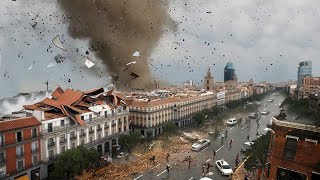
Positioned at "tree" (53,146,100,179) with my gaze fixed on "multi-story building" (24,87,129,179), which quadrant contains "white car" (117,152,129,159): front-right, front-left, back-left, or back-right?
front-right

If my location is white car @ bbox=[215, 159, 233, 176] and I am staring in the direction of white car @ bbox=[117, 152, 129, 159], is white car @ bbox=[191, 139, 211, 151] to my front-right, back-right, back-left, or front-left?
front-right

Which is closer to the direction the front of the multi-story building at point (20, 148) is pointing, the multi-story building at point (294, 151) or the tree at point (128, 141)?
the multi-story building

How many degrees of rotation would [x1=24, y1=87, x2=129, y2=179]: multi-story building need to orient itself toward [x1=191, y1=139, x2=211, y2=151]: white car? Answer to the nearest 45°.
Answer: approximately 45° to its left

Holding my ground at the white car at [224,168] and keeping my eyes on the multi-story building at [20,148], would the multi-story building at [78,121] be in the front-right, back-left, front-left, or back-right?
front-right

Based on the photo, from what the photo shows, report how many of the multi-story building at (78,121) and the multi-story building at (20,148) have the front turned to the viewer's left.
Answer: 0

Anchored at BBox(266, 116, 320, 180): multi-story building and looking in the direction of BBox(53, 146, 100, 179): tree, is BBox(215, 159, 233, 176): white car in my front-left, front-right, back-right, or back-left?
front-right

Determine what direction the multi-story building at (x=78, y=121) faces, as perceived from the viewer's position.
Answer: facing the viewer and to the right of the viewer

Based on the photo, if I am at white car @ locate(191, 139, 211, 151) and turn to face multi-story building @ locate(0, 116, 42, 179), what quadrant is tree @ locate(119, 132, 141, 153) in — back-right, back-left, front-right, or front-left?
front-right

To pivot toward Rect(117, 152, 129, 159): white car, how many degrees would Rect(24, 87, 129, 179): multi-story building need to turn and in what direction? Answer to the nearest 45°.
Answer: approximately 45° to its left

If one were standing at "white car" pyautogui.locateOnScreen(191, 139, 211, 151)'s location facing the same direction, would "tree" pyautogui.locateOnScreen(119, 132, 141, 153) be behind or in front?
in front

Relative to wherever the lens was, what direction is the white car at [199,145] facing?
facing the viewer and to the left of the viewer

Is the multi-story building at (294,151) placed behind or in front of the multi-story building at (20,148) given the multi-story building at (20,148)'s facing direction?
in front
